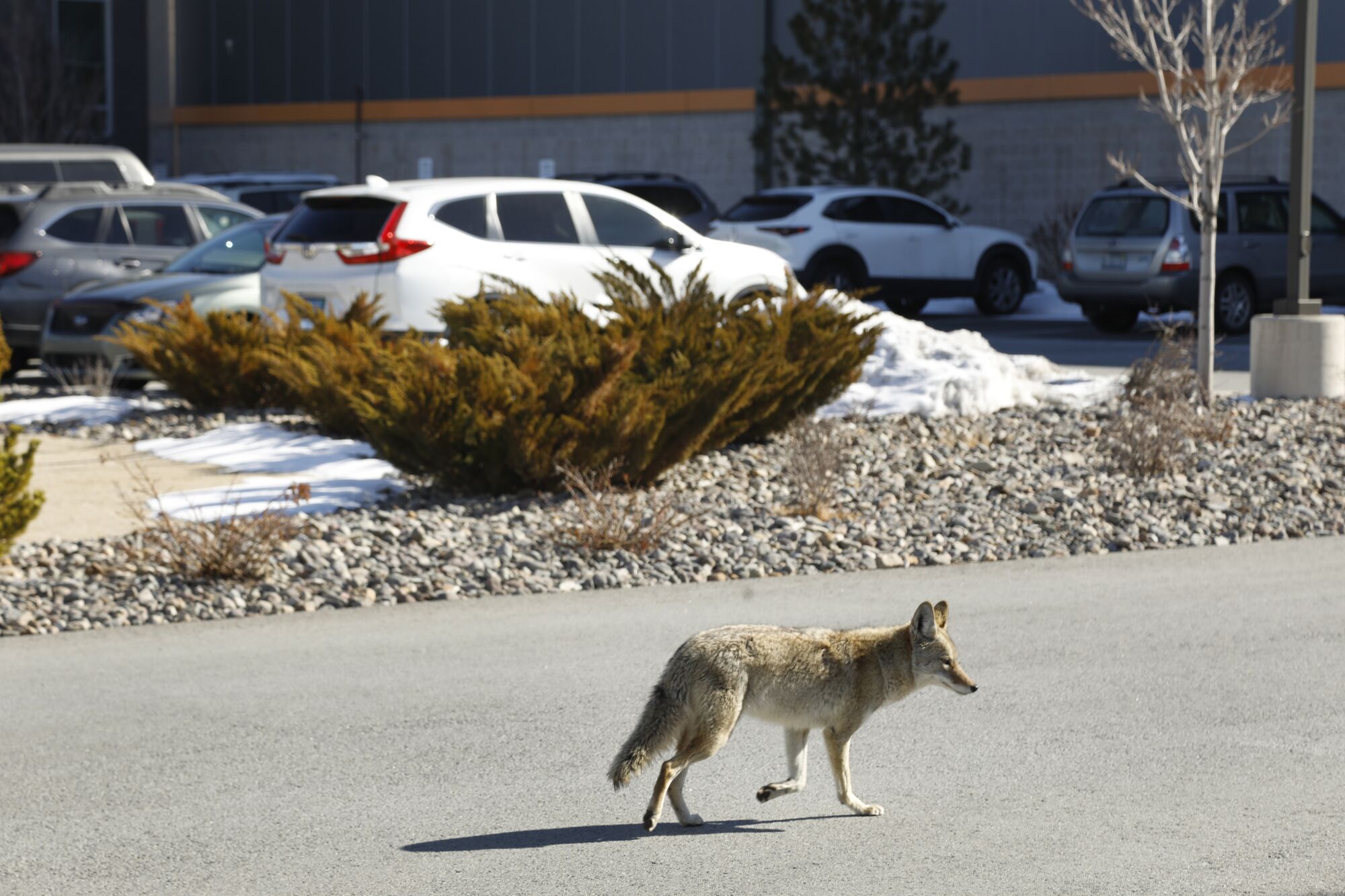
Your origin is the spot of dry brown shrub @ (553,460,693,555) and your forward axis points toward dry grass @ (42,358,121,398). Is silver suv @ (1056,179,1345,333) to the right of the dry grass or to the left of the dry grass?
right

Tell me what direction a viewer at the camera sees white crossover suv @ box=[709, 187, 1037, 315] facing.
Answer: facing away from the viewer and to the right of the viewer

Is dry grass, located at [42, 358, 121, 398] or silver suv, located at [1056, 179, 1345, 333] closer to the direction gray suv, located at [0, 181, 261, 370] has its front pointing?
the silver suv

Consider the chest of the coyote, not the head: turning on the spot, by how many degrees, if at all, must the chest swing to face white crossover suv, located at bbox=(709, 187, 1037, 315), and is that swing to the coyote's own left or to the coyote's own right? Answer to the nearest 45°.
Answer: approximately 90° to the coyote's own left

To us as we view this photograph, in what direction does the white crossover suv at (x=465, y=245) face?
facing away from the viewer and to the right of the viewer

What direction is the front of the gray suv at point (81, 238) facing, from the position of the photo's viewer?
facing away from the viewer and to the right of the viewer

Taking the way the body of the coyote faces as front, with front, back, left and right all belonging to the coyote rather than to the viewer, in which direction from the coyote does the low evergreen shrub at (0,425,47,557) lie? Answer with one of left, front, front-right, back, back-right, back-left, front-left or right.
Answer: back-left

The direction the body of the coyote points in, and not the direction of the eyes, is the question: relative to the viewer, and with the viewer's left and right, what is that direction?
facing to the right of the viewer

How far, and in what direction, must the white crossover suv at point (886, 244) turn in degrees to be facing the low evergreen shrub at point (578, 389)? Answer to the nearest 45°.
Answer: approximately 135° to its right
